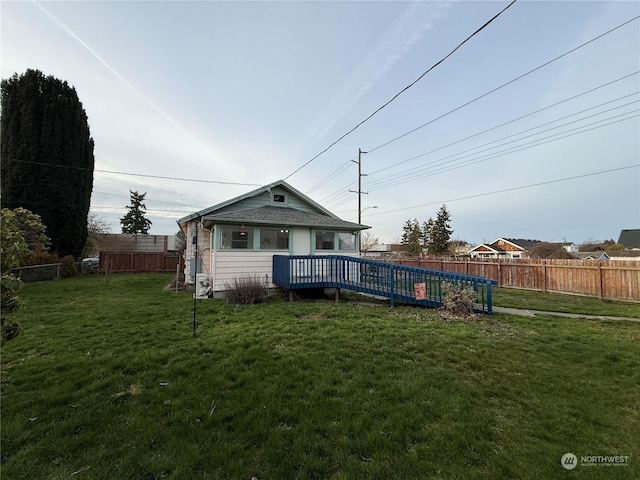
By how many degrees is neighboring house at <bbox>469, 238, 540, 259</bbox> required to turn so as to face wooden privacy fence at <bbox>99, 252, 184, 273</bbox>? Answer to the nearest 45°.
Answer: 0° — it already faces it

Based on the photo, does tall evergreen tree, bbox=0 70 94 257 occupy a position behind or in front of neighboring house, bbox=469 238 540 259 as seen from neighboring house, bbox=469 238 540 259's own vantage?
in front

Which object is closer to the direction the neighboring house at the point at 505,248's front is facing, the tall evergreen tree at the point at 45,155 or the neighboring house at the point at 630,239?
the tall evergreen tree

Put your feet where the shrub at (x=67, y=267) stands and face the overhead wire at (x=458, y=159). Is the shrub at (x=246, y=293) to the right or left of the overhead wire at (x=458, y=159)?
right

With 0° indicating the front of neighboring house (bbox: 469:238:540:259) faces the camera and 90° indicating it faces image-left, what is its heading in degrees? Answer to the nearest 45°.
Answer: approximately 45°

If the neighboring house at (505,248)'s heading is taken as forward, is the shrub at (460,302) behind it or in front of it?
in front

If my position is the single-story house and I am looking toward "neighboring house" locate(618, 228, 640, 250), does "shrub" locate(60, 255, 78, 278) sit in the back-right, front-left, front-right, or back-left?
back-left
